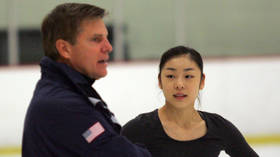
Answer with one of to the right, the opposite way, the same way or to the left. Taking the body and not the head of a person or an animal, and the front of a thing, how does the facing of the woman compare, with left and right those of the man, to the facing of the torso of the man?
to the right

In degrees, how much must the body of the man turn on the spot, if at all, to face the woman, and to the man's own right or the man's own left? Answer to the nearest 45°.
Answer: approximately 45° to the man's own left

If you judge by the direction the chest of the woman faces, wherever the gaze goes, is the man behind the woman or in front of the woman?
in front

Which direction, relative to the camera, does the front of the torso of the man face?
to the viewer's right

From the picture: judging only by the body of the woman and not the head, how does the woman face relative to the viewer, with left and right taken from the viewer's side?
facing the viewer

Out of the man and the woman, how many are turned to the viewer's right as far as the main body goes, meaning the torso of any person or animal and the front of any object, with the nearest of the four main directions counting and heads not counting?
1
